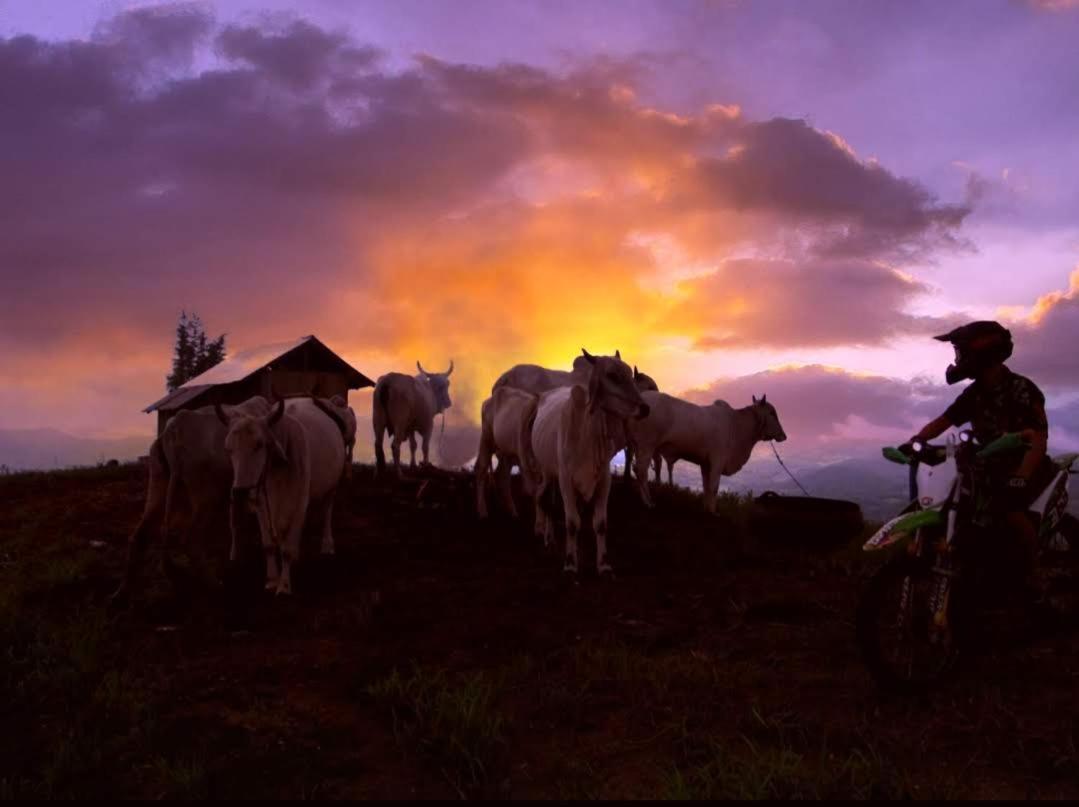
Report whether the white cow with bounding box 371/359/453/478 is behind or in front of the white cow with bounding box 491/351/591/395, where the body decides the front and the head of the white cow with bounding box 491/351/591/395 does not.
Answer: behind

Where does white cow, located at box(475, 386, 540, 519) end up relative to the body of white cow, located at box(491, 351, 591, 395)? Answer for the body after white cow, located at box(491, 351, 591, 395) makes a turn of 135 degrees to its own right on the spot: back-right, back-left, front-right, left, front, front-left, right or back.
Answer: front-left

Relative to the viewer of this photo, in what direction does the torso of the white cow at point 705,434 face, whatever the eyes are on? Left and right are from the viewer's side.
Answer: facing to the right of the viewer

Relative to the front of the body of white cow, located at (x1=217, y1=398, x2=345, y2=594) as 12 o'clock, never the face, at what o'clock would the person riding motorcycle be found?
The person riding motorcycle is roughly at 9 o'clock from the white cow.

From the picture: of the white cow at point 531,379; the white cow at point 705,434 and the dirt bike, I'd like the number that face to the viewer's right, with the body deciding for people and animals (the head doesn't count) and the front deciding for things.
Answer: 2

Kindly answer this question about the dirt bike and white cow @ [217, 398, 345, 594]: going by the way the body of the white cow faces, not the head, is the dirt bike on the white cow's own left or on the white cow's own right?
on the white cow's own left

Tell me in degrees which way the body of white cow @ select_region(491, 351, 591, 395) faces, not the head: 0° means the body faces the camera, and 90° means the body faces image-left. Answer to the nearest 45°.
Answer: approximately 270°

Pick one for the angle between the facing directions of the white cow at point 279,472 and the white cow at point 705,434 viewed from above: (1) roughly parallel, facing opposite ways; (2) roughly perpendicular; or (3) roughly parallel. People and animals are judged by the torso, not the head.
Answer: roughly perpendicular

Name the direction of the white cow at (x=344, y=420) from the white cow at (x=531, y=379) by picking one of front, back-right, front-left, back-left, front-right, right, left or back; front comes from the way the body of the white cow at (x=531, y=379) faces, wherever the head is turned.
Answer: back-right

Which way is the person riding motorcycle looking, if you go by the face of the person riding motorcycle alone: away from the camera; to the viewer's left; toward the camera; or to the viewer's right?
to the viewer's left

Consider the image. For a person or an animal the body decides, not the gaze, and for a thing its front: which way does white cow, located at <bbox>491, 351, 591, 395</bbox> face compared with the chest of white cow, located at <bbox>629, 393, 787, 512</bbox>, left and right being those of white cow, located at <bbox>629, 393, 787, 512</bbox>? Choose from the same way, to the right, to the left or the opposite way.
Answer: the same way

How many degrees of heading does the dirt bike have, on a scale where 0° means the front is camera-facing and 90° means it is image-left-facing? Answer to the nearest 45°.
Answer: approximately 45°

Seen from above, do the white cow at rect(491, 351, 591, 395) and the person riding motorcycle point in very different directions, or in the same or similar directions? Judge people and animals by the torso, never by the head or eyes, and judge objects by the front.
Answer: very different directions

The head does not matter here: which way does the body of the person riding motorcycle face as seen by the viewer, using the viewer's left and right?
facing the viewer and to the left of the viewer

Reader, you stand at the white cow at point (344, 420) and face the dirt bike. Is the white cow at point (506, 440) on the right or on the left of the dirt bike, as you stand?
left
